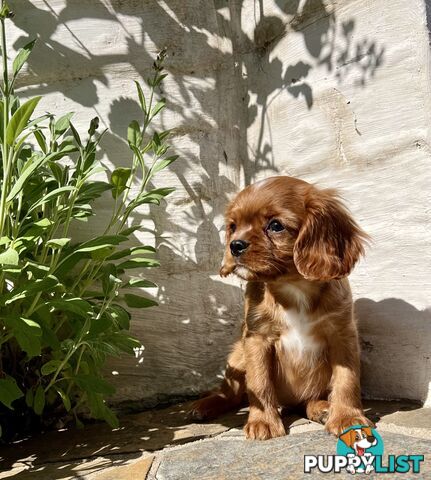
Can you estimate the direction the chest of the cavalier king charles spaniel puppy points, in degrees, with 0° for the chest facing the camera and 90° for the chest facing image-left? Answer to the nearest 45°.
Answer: approximately 0°

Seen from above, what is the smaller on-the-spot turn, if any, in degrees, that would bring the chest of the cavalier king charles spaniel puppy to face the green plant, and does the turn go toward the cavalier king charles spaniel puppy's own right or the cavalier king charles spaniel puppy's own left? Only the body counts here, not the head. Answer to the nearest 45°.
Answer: approximately 90° to the cavalier king charles spaniel puppy's own right
